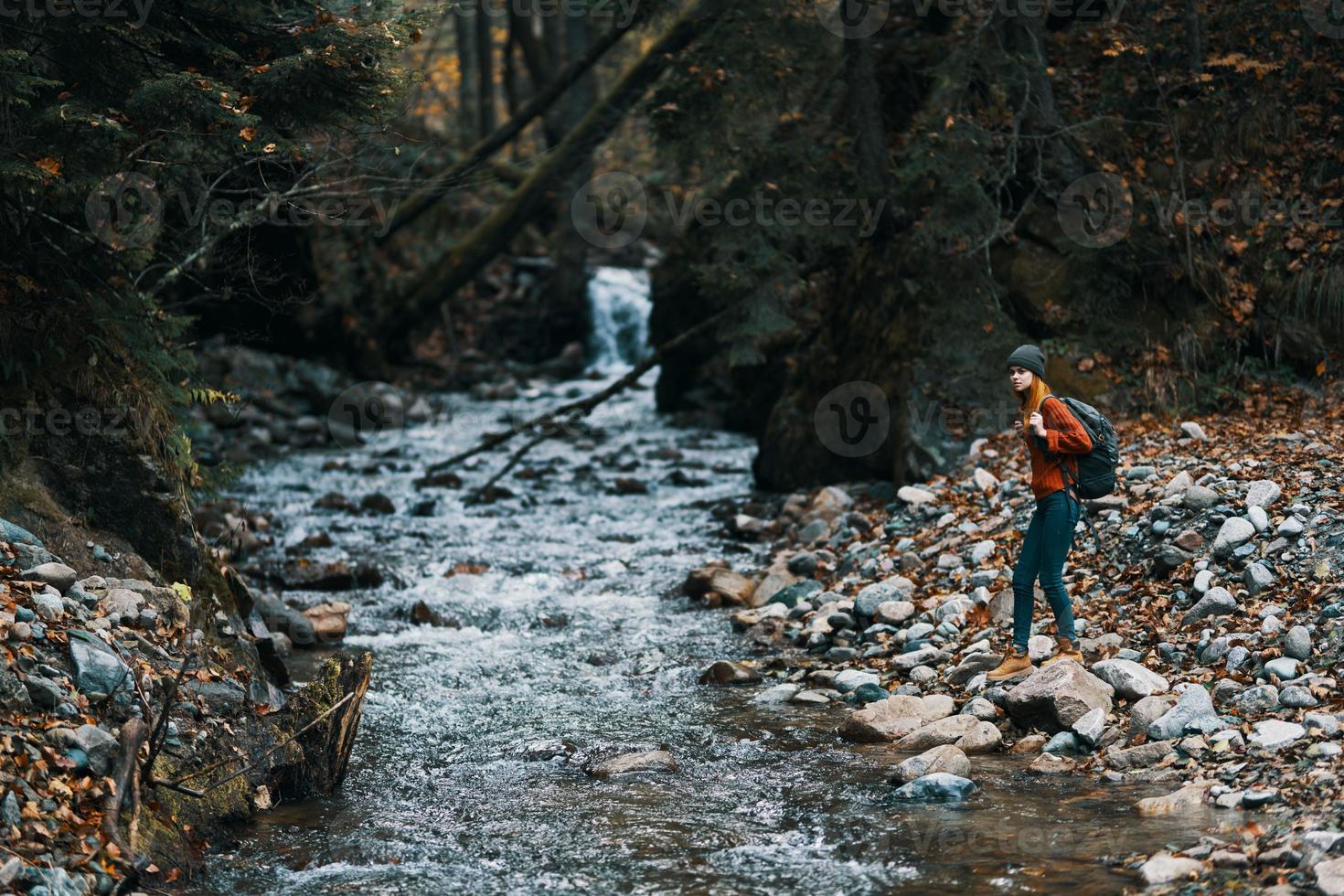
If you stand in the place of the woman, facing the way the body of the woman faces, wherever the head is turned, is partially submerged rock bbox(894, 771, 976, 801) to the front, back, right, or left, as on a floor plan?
left

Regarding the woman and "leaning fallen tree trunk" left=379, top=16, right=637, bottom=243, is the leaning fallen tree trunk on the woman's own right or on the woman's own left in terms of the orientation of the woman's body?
on the woman's own right

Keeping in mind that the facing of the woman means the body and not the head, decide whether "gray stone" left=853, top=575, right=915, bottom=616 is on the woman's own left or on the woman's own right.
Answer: on the woman's own right

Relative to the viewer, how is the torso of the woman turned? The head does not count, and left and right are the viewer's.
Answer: facing to the left of the viewer

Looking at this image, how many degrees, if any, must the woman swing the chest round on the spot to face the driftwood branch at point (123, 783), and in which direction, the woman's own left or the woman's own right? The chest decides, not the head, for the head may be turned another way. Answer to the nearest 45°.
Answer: approximately 45° to the woman's own left

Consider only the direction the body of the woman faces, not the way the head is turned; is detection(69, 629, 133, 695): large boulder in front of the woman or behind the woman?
in front

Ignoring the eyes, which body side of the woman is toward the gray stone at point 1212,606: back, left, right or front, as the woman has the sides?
back

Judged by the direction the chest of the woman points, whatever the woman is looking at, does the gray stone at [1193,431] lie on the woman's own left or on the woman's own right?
on the woman's own right

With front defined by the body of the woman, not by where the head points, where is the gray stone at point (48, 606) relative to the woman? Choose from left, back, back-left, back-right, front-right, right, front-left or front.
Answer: front-left
